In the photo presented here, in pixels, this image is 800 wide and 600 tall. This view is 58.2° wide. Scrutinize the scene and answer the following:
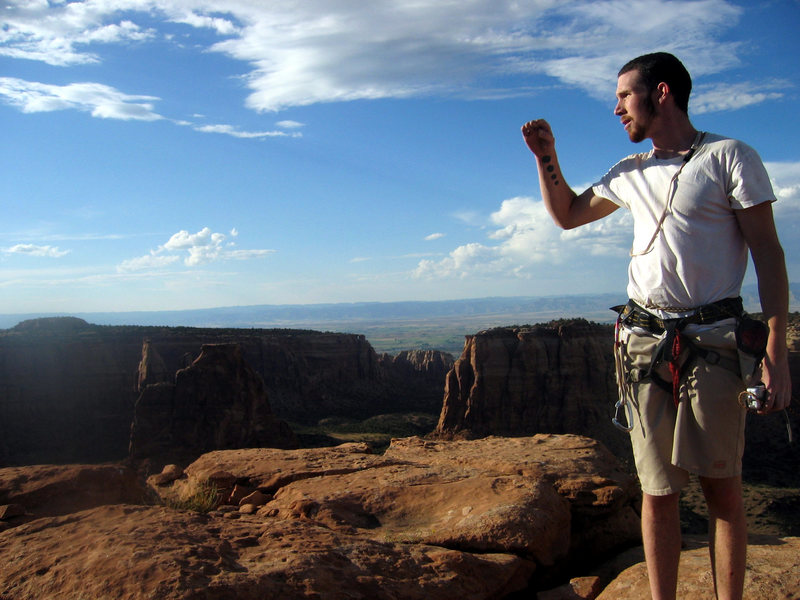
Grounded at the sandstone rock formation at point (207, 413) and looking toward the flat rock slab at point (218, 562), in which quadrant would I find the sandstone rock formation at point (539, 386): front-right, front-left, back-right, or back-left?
back-left

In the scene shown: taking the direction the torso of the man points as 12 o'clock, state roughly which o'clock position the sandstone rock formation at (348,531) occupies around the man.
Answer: The sandstone rock formation is roughly at 2 o'clock from the man.

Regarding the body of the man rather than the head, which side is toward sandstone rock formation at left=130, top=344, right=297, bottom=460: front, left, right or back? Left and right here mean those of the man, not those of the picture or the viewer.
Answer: right

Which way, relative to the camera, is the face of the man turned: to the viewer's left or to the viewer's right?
to the viewer's left

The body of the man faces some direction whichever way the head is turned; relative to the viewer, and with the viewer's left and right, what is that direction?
facing the viewer and to the left of the viewer

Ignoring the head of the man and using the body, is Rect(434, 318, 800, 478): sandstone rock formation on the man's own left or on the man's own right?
on the man's own right

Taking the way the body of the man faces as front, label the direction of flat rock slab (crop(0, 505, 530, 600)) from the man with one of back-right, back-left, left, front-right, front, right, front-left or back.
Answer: front-right
